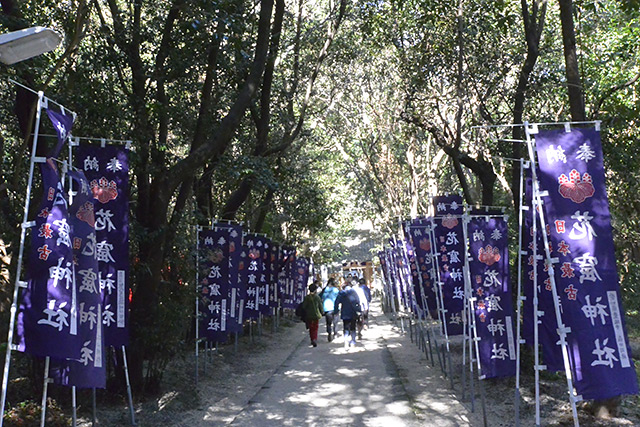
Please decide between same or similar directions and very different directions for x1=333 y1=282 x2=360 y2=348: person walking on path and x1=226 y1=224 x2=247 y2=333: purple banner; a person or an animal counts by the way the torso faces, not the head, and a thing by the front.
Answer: very different directions

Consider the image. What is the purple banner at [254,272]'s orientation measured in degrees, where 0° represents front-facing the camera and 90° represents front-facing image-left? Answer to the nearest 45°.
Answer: approximately 0°

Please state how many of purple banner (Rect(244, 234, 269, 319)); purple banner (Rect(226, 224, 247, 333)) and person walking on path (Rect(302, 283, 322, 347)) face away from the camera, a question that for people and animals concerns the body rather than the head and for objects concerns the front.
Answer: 1

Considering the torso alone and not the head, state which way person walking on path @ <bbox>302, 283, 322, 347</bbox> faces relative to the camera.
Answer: away from the camera

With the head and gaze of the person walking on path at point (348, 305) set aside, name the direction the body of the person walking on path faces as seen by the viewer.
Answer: away from the camera

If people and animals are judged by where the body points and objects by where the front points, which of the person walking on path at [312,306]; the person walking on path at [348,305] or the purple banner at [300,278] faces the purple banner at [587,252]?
the purple banner at [300,278]
